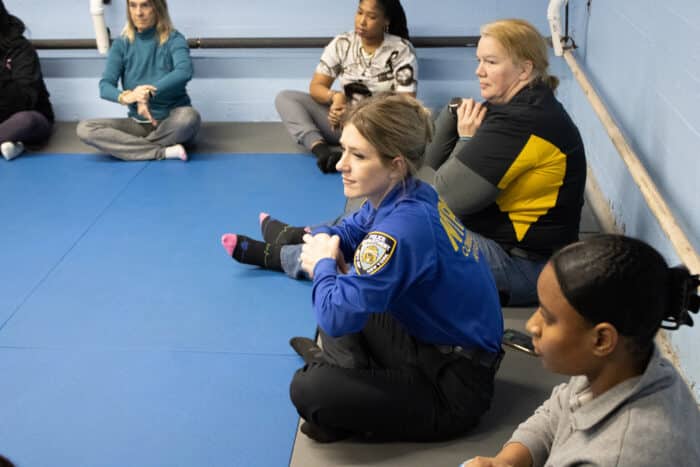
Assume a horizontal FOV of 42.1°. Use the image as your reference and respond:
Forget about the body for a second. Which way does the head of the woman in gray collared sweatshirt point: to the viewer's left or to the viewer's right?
to the viewer's left

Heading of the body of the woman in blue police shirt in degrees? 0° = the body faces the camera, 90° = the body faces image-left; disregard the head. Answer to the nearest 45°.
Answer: approximately 90°

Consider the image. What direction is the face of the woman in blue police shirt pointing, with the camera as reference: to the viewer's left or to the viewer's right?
to the viewer's left

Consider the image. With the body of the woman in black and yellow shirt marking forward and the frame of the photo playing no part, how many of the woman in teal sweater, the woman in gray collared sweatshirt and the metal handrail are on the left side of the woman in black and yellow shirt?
1

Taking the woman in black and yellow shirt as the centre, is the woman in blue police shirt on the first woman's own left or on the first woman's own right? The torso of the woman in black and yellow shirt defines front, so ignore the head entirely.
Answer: on the first woman's own left

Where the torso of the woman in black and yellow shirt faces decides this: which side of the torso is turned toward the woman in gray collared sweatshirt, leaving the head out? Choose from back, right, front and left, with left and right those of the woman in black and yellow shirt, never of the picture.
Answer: left

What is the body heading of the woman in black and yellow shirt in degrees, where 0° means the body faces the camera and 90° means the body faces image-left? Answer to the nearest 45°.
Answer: approximately 90°

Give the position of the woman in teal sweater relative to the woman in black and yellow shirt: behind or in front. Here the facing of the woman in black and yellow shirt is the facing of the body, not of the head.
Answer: in front

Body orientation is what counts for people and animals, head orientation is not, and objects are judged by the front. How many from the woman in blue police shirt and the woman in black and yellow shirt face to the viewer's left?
2
